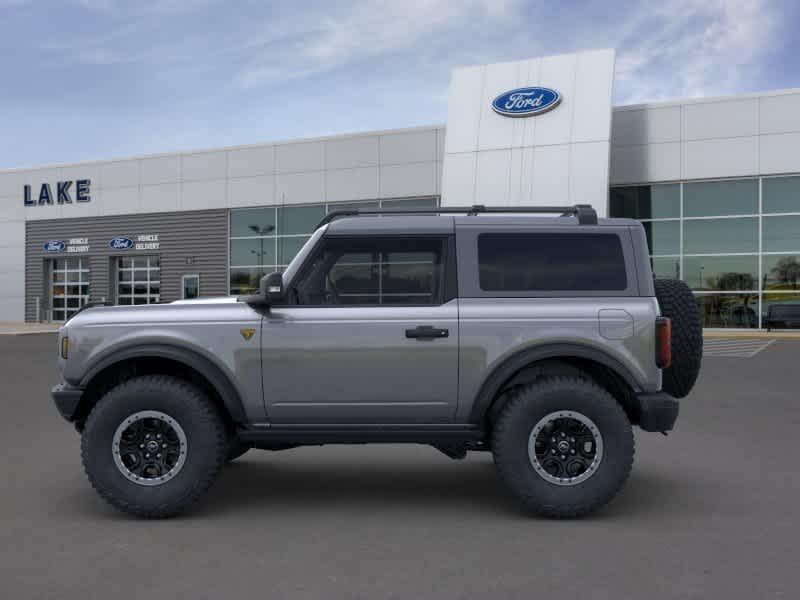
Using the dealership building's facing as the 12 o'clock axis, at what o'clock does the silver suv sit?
The silver suv is roughly at 11 o'clock from the dealership building.

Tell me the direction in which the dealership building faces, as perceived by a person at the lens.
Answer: facing the viewer and to the left of the viewer

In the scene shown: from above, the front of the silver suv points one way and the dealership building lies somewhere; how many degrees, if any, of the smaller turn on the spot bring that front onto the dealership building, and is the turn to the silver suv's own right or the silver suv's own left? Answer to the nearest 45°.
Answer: approximately 90° to the silver suv's own right

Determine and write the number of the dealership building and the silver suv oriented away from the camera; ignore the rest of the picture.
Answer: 0

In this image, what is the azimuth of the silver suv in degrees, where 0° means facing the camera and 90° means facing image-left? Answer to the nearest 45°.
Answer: approximately 90°
